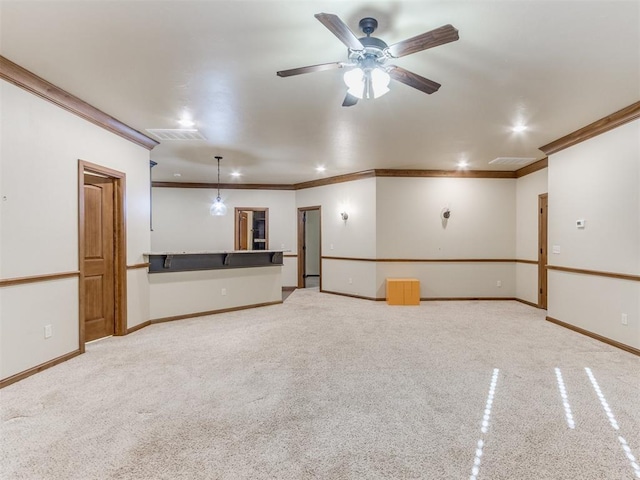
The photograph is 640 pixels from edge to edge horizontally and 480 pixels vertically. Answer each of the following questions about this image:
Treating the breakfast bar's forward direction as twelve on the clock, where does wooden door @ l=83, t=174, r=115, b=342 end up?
The wooden door is roughly at 3 o'clock from the breakfast bar.

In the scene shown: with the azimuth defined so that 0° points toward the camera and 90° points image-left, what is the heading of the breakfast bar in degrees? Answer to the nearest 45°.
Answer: approximately 315°

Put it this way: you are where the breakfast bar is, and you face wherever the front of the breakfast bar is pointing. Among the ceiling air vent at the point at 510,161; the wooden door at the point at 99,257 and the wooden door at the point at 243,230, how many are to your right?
1

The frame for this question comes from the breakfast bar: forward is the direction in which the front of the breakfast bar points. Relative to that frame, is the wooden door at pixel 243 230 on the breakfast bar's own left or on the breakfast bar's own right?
on the breakfast bar's own left
